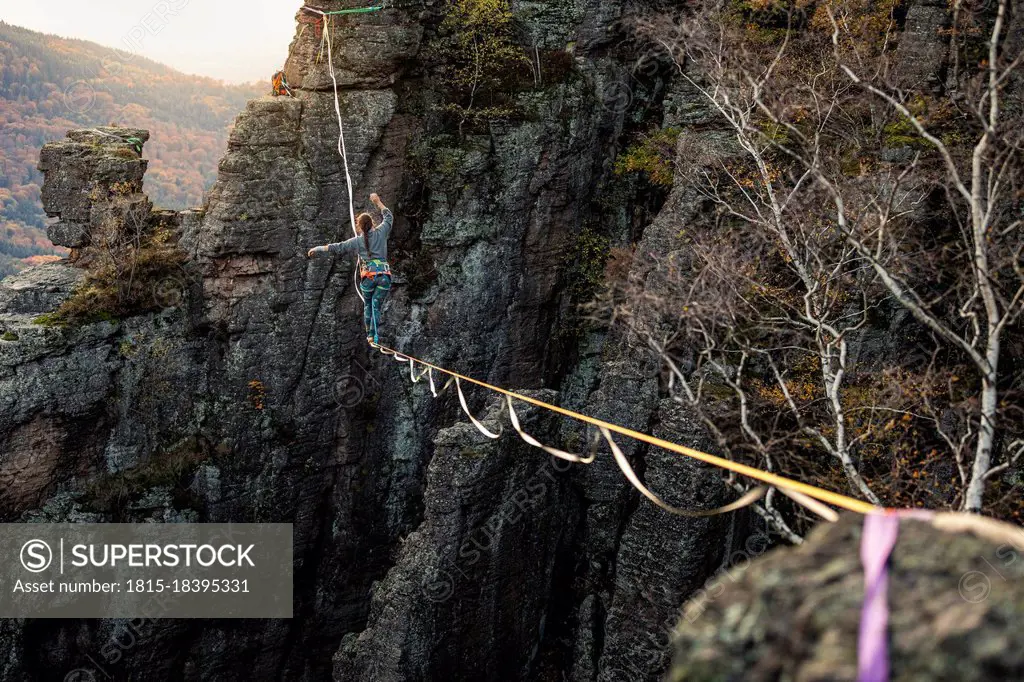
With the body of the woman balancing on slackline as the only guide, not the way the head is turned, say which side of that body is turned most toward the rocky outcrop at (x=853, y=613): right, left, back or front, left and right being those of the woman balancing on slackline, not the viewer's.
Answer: back

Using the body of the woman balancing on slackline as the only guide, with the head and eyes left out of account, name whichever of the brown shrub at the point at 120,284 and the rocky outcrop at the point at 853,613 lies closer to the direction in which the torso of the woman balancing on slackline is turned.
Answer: the brown shrub

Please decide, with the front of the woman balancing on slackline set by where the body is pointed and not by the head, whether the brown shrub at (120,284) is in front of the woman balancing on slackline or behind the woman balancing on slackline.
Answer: in front

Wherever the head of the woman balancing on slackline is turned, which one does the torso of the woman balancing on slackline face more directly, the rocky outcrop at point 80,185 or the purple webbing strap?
the rocky outcrop

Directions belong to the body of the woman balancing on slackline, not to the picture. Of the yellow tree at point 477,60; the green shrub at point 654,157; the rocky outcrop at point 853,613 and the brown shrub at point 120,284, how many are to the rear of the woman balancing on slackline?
1

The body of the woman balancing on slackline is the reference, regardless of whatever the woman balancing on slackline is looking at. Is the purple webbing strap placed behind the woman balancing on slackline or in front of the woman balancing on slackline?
behind

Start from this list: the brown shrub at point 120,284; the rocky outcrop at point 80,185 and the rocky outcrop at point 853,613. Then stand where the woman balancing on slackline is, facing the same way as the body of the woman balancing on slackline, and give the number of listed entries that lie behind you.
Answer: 1

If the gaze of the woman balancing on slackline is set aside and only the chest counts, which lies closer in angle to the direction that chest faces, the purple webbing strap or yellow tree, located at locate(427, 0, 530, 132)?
the yellow tree

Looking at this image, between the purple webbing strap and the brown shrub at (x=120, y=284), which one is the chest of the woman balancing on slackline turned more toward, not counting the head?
the brown shrub

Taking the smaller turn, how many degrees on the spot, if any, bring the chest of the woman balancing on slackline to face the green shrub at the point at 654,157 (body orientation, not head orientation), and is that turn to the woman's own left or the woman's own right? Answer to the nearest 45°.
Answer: approximately 45° to the woman's own right

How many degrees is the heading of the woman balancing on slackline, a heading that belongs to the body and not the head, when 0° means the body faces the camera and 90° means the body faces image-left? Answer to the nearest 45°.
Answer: approximately 180°

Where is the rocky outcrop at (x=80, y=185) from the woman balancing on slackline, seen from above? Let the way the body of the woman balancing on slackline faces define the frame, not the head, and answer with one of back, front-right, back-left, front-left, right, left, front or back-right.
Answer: front-left

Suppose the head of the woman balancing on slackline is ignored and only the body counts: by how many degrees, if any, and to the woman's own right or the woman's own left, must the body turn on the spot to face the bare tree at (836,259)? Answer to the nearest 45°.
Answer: approximately 90° to the woman's own right
